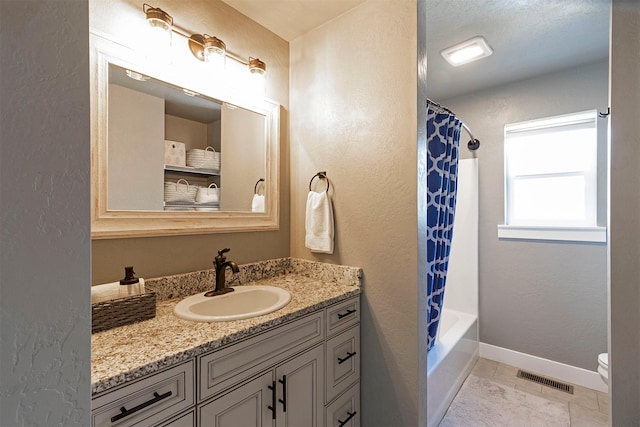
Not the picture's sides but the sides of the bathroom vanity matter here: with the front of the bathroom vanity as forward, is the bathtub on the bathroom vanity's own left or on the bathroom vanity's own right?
on the bathroom vanity's own left

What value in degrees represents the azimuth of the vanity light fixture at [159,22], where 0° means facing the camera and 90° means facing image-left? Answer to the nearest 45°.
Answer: approximately 315°

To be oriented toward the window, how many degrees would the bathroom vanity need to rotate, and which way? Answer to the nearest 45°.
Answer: approximately 45° to its left

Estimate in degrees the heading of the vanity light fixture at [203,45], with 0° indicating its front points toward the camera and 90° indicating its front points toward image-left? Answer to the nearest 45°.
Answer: approximately 315°
